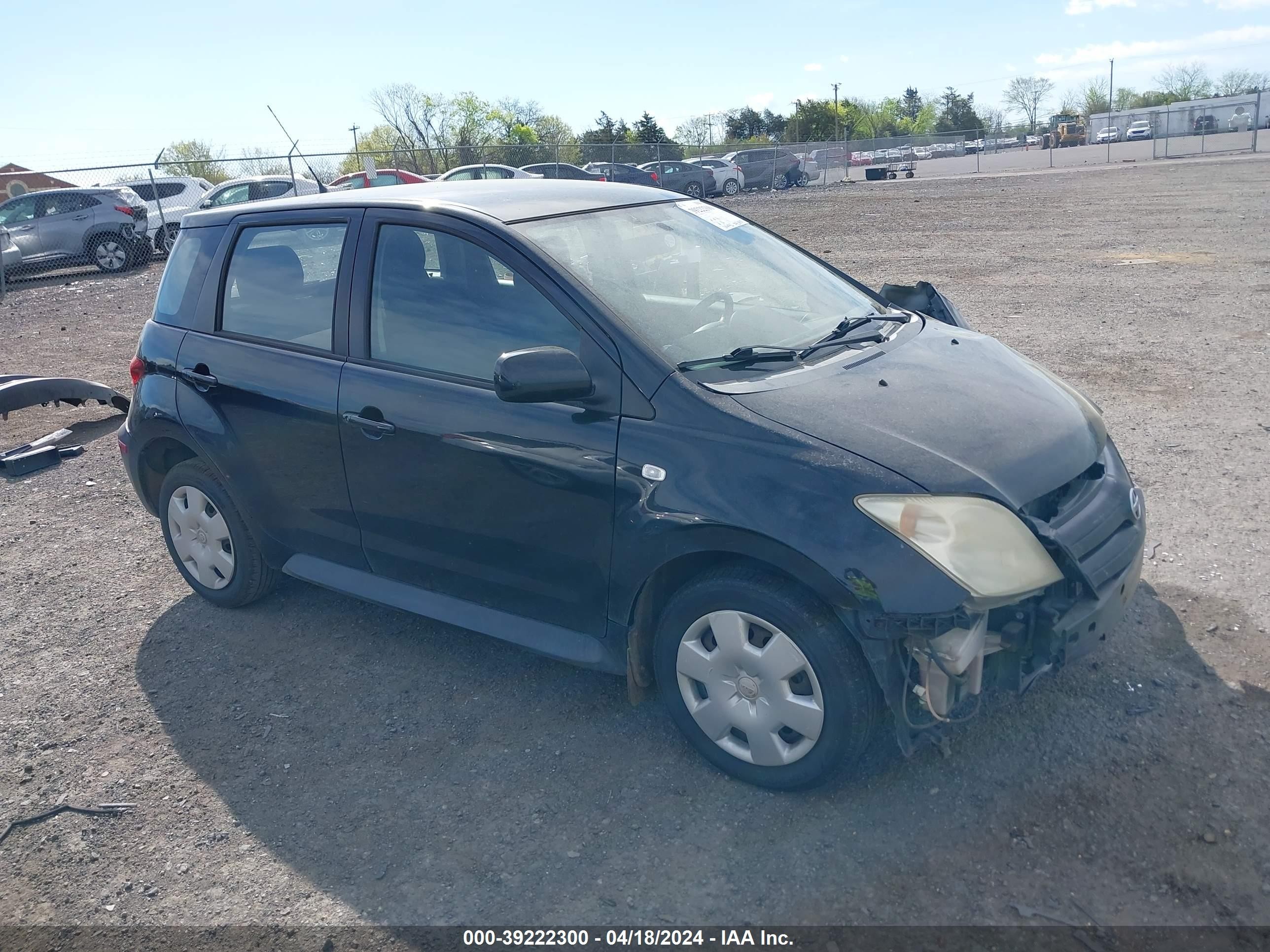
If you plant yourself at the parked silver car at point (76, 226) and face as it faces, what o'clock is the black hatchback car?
The black hatchback car is roughly at 9 o'clock from the parked silver car.

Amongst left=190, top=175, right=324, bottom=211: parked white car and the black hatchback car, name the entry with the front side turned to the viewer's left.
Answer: the parked white car

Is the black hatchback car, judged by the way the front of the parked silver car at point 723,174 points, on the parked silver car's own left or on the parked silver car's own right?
on the parked silver car's own left

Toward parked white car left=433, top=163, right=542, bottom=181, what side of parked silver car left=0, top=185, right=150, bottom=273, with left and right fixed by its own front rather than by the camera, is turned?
back

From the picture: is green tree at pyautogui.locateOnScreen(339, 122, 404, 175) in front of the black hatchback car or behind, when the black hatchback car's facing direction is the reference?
behind

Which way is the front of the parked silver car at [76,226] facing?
to the viewer's left

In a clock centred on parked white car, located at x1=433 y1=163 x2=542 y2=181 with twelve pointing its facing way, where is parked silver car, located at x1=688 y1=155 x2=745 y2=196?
The parked silver car is roughly at 4 o'clock from the parked white car.

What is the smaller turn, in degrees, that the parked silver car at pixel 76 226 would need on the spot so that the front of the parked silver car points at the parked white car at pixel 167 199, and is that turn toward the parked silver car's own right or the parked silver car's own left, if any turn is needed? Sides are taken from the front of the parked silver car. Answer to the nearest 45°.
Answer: approximately 135° to the parked silver car's own right

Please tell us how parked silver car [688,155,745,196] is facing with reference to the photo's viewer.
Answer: facing away from the viewer and to the left of the viewer

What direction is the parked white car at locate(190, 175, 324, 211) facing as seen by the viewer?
to the viewer's left
